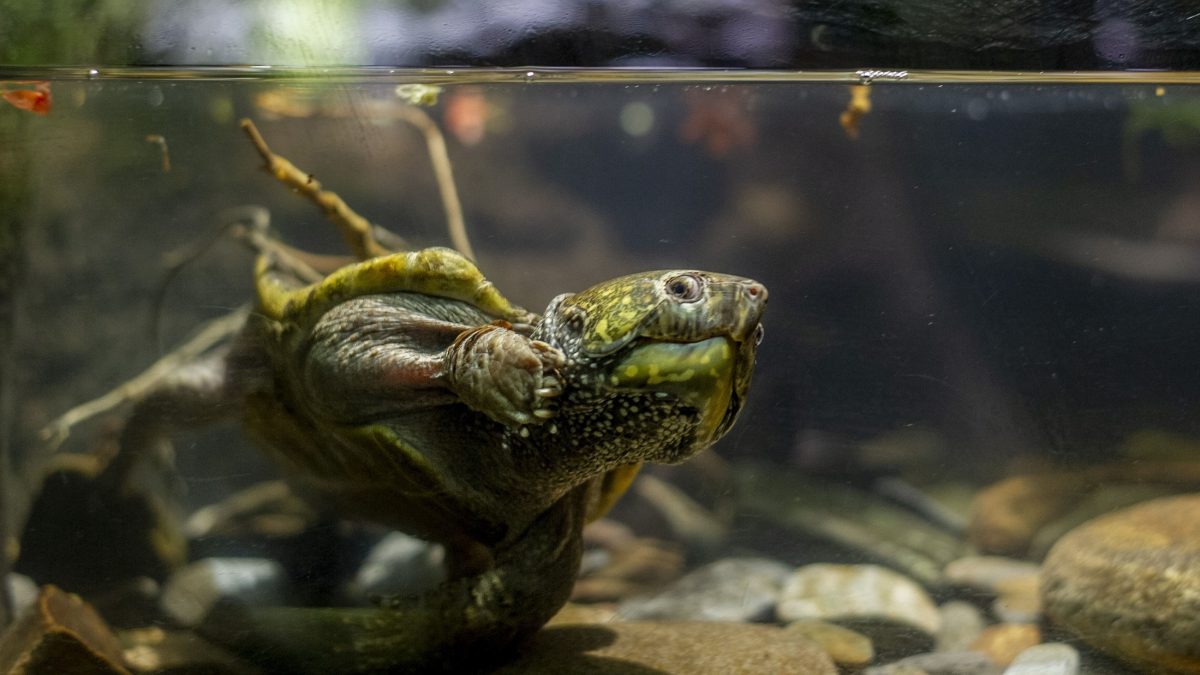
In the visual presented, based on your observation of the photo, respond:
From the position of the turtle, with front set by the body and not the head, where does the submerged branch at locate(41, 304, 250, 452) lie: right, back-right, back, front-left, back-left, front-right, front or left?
back

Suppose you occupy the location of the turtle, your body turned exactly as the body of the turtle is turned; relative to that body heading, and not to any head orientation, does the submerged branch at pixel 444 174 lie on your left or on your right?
on your left

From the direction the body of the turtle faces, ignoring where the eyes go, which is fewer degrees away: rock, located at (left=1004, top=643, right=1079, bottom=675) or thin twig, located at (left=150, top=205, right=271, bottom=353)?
the rock

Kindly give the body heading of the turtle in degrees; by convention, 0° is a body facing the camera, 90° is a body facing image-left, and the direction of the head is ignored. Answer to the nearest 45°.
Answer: approximately 315°

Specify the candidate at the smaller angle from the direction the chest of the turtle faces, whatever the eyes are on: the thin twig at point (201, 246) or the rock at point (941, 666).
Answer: the rock
